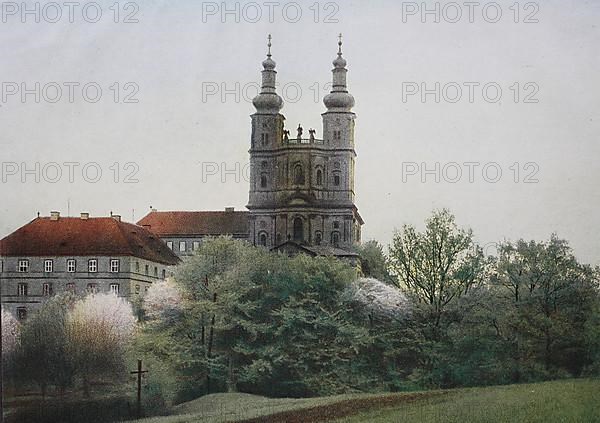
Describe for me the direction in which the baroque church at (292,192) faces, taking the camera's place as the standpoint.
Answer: facing the viewer

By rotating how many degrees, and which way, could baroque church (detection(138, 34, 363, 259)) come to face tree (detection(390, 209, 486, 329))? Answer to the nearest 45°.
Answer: approximately 90° to its left

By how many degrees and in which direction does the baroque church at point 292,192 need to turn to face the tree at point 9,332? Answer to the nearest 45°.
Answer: approximately 90° to its right

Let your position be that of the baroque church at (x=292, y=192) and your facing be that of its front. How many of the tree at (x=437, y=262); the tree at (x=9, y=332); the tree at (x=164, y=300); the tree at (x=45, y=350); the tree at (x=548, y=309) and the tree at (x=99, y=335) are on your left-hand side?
2

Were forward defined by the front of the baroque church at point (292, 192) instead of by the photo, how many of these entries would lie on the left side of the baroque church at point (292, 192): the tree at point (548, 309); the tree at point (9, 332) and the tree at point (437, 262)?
2

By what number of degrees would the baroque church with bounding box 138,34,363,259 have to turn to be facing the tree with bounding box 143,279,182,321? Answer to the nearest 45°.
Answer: approximately 90° to its right

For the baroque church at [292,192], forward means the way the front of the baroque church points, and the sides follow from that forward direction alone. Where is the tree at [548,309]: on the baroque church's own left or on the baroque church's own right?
on the baroque church's own left

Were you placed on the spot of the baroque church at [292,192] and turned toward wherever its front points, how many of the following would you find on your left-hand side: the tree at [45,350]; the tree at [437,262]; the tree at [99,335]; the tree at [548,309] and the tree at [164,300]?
2
